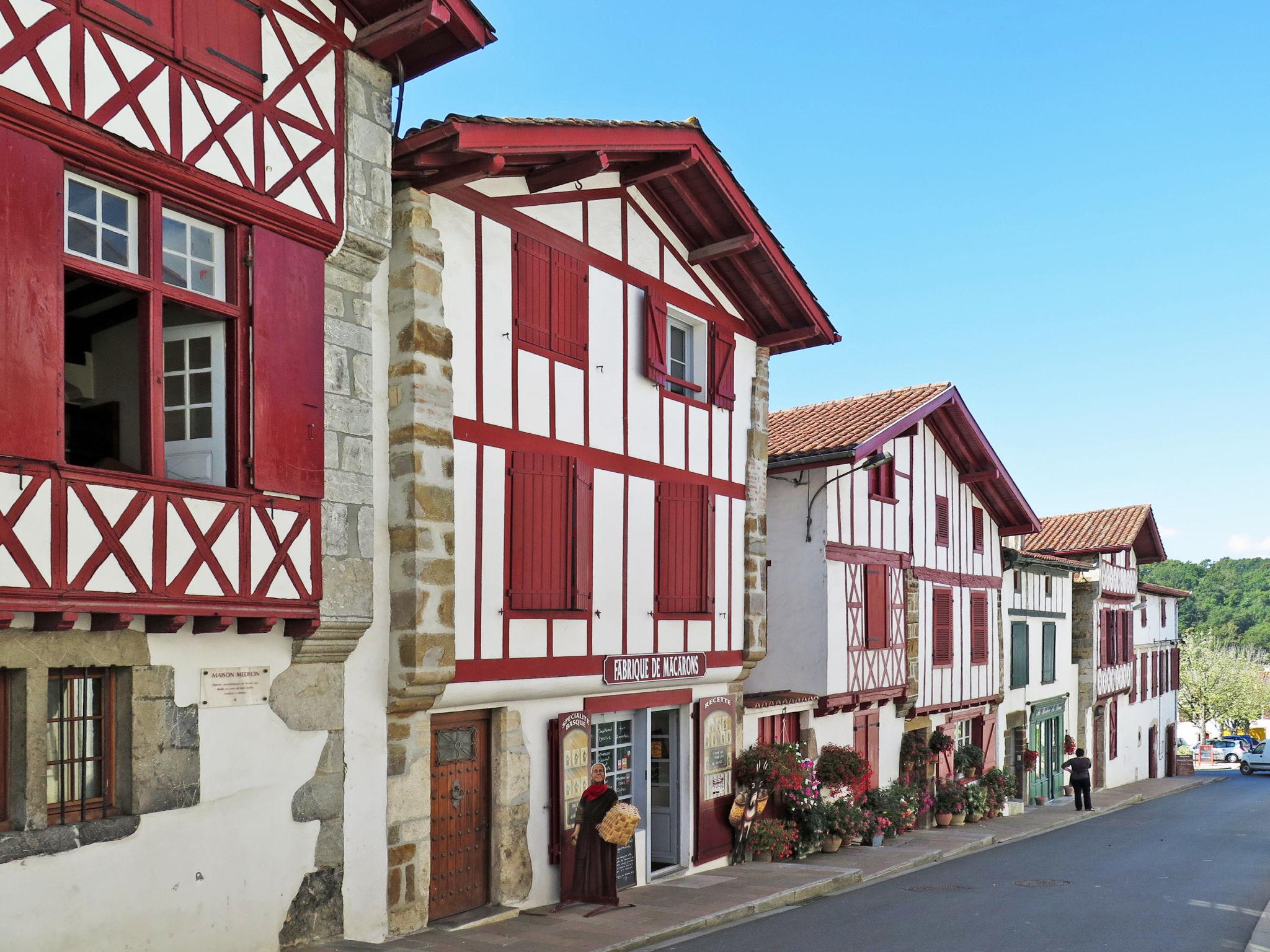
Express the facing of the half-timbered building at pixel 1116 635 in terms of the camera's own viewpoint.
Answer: facing the viewer and to the right of the viewer

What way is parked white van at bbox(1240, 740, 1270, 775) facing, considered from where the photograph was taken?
facing to the left of the viewer

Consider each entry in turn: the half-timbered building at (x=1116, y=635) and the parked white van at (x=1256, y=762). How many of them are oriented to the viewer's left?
1

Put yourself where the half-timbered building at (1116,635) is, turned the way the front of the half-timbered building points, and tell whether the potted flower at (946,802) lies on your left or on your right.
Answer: on your right

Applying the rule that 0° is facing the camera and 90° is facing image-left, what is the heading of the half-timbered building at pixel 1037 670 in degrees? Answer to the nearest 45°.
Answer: approximately 315°

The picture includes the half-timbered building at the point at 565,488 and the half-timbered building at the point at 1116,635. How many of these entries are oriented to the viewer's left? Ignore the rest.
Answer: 0

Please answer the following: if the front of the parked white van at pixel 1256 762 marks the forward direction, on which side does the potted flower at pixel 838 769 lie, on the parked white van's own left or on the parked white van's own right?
on the parked white van's own left

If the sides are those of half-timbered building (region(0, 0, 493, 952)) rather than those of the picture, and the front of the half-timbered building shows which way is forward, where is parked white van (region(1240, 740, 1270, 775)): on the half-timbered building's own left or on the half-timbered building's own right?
on the half-timbered building's own left

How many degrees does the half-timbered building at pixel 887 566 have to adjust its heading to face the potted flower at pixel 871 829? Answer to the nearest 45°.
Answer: approximately 45° to its right

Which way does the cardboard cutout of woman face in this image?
toward the camera
